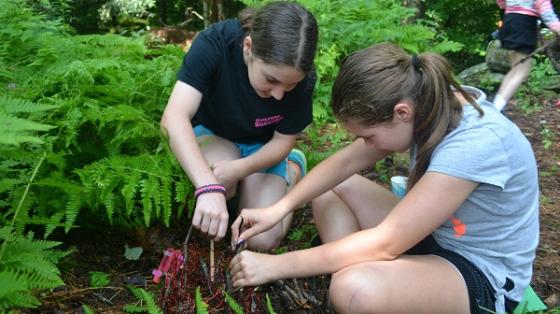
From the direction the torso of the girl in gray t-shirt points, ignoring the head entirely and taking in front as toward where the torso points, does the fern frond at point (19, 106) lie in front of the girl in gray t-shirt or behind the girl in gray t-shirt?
in front

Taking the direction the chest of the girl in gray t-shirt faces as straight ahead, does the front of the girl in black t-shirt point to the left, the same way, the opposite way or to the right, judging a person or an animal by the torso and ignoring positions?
to the left

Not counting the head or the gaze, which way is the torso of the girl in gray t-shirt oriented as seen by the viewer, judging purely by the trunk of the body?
to the viewer's left

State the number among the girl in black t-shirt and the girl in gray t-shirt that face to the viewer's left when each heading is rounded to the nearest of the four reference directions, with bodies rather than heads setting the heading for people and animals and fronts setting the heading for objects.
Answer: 1

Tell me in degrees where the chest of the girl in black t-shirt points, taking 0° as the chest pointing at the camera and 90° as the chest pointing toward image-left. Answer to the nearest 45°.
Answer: approximately 0°

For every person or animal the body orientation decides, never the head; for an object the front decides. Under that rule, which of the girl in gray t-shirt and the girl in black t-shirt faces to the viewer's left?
the girl in gray t-shirt

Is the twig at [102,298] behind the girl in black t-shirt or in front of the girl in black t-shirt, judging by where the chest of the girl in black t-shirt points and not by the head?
in front

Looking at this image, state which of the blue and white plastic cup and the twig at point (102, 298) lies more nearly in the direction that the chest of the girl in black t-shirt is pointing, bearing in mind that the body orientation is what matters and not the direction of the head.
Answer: the twig

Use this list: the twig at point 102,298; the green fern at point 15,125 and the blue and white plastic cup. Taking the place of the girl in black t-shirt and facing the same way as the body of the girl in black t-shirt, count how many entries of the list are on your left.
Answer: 1

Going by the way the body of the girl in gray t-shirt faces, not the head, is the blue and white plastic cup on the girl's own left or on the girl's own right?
on the girl's own right

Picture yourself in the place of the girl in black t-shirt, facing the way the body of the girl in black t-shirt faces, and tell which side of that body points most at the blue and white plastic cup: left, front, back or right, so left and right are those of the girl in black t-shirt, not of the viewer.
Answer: left

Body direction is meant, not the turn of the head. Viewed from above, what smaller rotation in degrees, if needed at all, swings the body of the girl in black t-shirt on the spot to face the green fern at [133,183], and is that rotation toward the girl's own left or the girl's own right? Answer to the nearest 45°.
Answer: approximately 45° to the girl's own right
